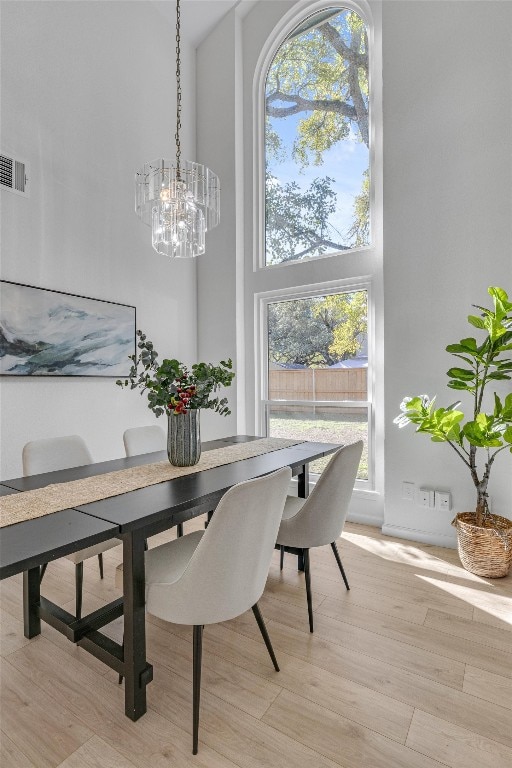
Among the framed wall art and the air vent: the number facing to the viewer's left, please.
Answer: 0

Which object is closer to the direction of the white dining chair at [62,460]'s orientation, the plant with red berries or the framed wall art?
the plant with red berries

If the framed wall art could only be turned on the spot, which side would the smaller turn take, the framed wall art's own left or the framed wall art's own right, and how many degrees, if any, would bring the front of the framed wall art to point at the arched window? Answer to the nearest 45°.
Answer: approximately 45° to the framed wall art's own left

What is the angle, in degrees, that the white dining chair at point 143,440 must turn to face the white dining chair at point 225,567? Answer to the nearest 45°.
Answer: approximately 45° to its right

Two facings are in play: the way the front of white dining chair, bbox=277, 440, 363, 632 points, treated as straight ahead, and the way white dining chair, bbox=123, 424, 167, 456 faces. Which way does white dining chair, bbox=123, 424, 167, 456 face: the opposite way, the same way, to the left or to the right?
the opposite way

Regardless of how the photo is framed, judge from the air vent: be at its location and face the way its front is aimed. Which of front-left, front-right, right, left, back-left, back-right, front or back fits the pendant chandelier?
front

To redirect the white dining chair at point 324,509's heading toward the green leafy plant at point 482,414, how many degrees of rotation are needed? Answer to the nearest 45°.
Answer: approximately 90° to its right

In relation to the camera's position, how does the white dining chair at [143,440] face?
facing the viewer and to the right of the viewer

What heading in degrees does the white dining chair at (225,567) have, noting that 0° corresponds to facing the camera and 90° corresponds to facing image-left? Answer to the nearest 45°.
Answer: approximately 135°

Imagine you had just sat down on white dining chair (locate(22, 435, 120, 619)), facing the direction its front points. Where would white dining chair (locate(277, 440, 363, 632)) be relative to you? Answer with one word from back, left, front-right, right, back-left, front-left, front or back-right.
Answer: front

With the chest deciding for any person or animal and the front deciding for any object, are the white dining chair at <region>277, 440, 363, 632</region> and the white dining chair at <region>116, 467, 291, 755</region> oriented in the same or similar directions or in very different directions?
same or similar directions

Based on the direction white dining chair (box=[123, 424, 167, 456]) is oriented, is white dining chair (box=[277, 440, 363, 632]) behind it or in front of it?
in front

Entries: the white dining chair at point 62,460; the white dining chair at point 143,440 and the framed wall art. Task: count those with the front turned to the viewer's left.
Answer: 0

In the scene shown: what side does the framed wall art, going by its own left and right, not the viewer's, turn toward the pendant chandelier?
front

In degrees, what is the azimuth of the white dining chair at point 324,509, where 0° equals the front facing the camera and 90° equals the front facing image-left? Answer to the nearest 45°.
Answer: approximately 135°
